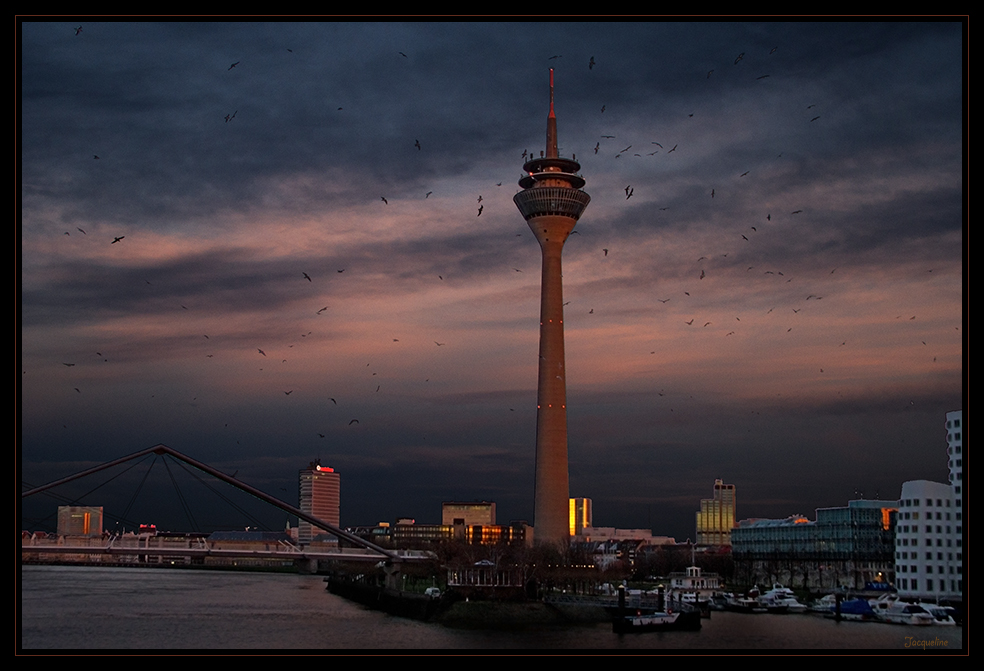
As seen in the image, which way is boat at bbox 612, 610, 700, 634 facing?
to the viewer's right
